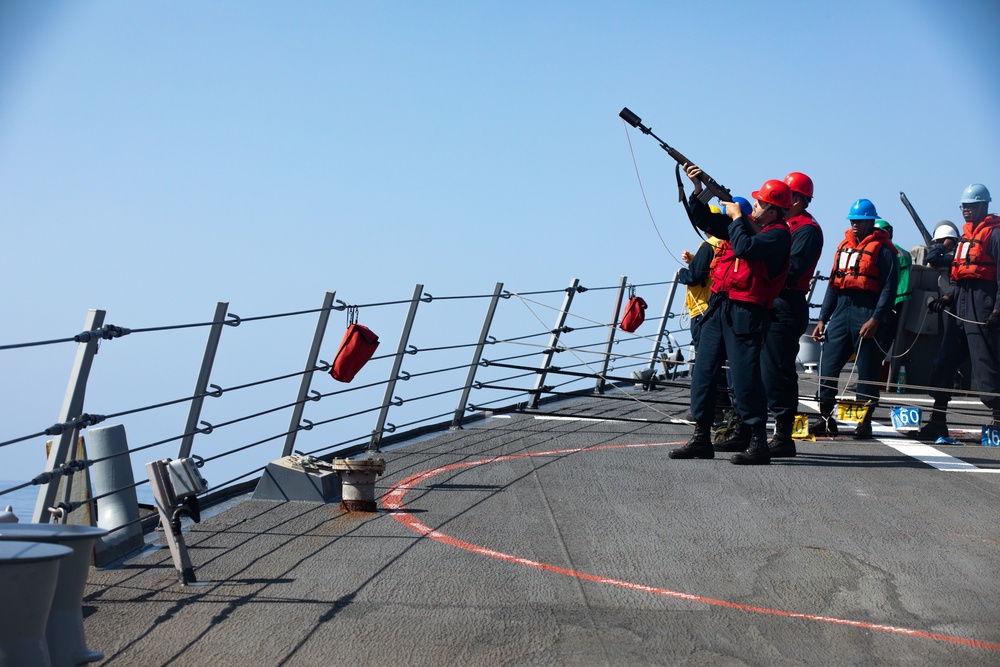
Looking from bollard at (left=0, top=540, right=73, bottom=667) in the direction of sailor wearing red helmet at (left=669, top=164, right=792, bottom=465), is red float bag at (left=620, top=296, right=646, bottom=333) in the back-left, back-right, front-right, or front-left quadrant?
front-left

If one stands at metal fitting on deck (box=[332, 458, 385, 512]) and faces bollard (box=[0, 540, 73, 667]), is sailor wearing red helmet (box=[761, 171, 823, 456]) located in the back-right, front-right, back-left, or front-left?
back-left

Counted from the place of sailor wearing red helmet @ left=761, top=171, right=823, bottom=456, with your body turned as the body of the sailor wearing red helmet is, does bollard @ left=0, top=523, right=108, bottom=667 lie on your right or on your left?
on your left

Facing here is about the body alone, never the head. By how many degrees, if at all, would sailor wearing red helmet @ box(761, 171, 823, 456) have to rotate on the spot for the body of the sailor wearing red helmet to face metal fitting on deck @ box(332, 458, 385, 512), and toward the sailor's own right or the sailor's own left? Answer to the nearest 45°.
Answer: approximately 45° to the sailor's own left

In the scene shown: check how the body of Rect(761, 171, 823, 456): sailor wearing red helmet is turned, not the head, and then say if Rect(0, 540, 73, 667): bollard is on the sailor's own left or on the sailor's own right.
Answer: on the sailor's own left

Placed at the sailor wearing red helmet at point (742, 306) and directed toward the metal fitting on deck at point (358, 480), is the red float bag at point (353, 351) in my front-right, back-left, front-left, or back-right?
front-right

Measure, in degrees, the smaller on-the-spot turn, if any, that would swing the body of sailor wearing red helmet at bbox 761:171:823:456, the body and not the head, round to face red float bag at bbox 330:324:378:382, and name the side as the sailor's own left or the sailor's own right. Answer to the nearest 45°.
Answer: approximately 45° to the sailor's own left

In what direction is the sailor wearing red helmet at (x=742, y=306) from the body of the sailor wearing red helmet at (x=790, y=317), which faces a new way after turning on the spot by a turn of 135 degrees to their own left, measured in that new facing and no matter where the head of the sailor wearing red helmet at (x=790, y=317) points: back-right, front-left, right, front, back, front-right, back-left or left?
right

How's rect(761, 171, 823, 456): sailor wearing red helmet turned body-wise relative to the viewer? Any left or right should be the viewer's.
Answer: facing to the left of the viewer

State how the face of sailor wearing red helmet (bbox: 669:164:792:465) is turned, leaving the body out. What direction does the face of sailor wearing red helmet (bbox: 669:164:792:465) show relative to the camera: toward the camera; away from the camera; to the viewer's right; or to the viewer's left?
to the viewer's left
